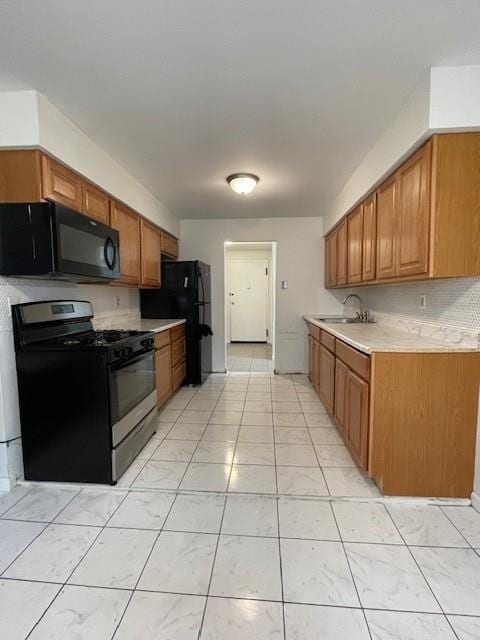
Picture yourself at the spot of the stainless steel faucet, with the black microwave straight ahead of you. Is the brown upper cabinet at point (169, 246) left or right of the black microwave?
right

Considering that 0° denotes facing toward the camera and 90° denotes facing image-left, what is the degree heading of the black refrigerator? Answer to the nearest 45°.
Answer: approximately 270°

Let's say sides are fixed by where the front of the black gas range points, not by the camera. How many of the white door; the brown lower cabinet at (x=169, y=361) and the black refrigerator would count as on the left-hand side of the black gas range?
3

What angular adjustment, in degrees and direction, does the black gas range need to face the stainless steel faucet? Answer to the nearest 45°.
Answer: approximately 45° to its left

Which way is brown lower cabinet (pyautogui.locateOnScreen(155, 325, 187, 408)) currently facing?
to the viewer's right

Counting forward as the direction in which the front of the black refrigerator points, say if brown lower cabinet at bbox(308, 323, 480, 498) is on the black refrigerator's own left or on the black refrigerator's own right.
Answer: on the black refrigerator's own right

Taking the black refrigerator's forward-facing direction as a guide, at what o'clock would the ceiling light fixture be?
The ceiling light fixture is roughly at 2 o'clock from the black refrigerator.

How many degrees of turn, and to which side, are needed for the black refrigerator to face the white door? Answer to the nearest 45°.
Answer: approximately 45° to its left
